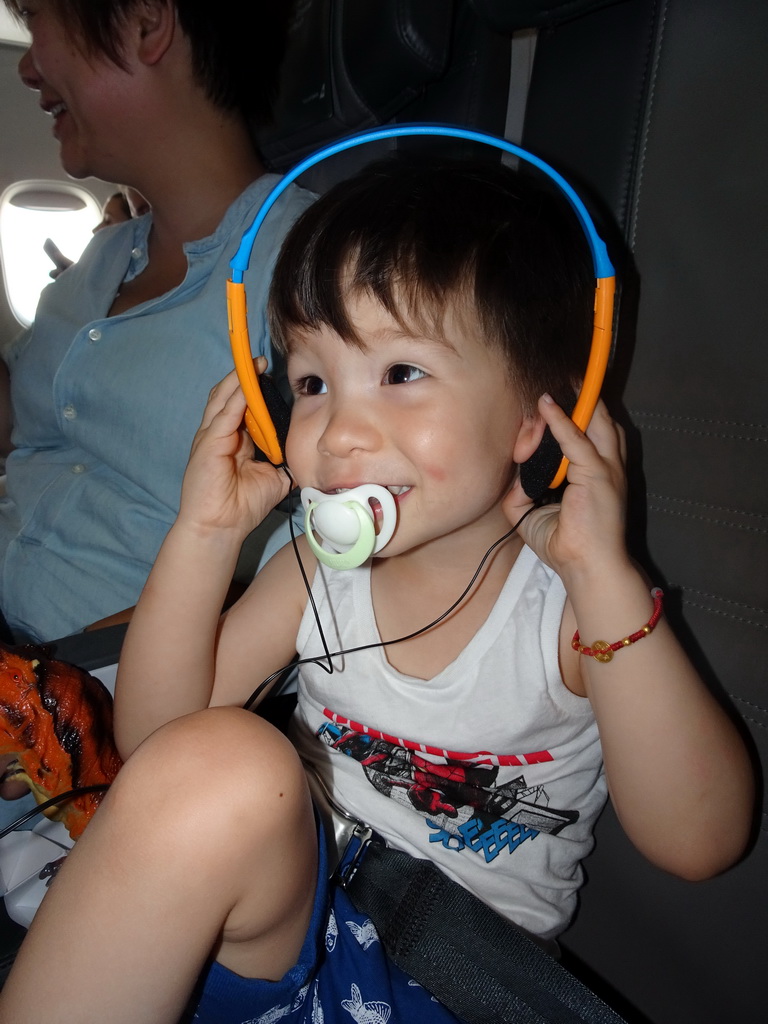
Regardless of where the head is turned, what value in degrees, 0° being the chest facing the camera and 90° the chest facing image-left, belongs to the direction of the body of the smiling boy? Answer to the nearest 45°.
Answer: approximately 45°

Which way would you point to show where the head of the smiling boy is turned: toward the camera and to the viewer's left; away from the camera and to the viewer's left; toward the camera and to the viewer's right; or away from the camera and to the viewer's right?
toward the camera and to the viewer's left
